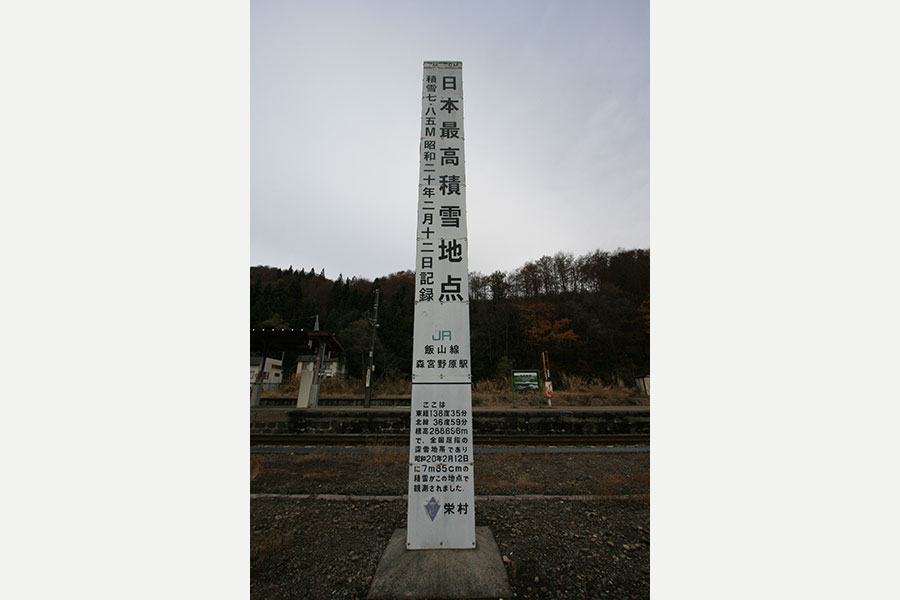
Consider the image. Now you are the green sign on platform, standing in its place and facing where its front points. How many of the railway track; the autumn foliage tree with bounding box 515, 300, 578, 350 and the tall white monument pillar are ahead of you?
2

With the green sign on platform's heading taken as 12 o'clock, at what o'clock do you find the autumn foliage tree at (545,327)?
The autumn foliage tree is roughly at 6 o'clock from the green sign on platform.

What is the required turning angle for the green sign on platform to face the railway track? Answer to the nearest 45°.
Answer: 0° — it already faces it

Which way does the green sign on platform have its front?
toward the camera

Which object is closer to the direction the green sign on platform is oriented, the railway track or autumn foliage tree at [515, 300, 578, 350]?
the railway track

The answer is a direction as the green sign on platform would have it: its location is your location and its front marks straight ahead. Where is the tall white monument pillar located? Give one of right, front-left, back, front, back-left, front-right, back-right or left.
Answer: front
